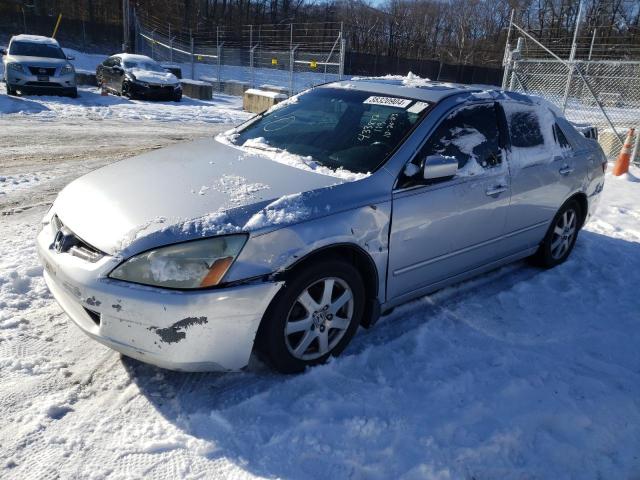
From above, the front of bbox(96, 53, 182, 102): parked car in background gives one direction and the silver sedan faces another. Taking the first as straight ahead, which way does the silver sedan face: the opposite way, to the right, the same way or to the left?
to the right

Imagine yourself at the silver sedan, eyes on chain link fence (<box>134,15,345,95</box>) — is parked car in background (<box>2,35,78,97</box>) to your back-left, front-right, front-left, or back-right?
front-left

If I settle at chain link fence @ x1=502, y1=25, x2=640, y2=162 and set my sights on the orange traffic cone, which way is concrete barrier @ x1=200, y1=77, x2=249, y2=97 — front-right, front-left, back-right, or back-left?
back-right

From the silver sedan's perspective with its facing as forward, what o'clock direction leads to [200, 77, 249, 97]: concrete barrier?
The concrete barrier is roughly at 4 o'clock from the silver sedan.

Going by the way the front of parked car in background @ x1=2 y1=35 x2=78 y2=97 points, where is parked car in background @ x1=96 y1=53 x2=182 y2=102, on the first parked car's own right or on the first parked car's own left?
on the first parked car's own left

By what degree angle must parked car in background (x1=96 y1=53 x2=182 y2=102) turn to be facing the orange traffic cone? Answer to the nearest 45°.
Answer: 0° — it already faces it

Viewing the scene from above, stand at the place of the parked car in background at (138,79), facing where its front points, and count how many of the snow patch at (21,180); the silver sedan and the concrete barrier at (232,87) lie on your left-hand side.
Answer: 1

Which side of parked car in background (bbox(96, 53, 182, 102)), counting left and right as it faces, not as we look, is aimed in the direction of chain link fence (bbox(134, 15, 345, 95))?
left

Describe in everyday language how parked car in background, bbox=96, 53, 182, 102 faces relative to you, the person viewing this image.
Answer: facing the viewer and to the right of the viewer

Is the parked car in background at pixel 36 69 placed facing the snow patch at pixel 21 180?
yes

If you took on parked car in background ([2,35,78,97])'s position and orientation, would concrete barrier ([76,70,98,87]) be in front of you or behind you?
behind

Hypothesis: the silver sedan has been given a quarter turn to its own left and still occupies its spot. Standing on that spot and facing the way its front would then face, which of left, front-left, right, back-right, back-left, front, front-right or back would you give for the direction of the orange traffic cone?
left

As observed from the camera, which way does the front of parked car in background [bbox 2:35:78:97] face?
facing the viewer

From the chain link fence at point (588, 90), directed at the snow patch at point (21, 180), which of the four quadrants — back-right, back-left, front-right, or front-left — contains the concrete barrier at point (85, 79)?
front-right

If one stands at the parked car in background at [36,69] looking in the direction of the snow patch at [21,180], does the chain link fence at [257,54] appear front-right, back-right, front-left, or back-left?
back-left

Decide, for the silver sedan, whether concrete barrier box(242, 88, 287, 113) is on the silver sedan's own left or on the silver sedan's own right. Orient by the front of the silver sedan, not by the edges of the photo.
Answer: on the silver sedan's own right
